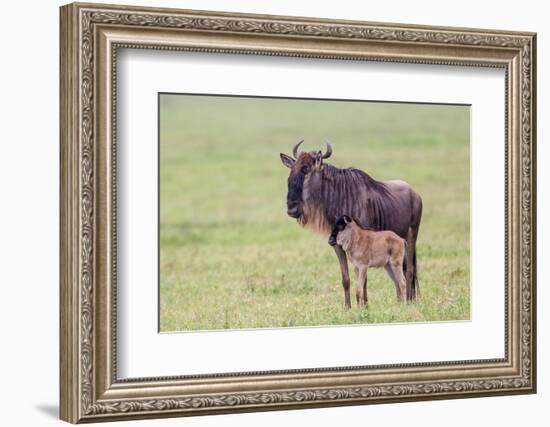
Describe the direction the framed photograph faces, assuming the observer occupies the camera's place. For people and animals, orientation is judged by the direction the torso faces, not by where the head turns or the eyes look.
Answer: facing the viewer and to the right of the viewer
